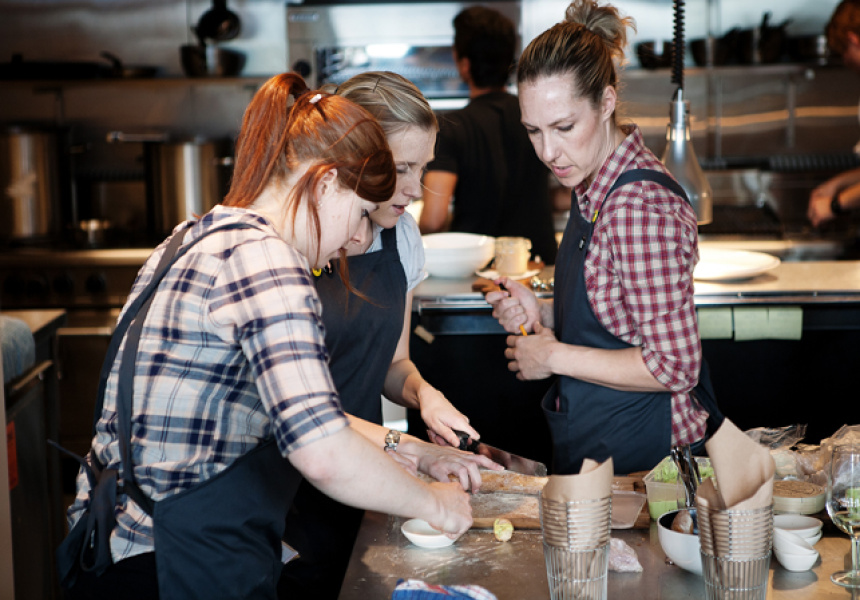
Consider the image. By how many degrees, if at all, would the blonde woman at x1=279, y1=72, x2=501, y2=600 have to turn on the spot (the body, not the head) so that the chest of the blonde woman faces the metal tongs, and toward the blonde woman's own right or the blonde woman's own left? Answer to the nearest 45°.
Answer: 0° — they already face it

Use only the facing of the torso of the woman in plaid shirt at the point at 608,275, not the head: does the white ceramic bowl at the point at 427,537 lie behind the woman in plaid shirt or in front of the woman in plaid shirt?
in front

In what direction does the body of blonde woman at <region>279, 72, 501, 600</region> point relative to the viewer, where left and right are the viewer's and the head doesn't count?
facing the viewer and to the right of the viewer

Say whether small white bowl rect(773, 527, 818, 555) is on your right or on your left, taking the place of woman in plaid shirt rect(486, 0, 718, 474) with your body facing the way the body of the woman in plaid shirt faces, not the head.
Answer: on your left

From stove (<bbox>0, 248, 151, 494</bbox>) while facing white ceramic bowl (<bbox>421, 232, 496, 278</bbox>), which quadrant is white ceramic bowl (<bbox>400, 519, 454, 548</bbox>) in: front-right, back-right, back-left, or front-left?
front-right

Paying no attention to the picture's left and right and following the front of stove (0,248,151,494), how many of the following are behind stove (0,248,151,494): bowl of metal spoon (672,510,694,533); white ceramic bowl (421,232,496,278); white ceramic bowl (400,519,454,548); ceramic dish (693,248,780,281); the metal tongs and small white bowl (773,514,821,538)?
0

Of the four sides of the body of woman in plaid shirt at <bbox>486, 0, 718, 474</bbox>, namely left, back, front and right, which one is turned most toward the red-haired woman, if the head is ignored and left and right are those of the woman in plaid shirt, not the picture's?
front

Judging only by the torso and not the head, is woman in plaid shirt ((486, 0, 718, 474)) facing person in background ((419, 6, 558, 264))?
no

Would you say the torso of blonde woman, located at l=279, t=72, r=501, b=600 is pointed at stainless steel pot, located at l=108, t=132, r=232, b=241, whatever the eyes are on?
no

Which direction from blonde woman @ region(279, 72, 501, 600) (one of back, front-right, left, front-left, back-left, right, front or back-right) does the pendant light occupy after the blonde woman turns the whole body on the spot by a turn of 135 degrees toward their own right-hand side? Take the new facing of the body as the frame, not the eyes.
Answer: back-right

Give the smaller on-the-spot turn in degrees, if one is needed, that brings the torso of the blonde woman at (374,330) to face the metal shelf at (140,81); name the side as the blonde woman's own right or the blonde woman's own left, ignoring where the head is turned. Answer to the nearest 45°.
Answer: approximately 135° to the blonde woman's own left

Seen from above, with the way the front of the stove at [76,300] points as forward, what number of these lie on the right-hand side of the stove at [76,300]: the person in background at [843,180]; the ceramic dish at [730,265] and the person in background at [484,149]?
0

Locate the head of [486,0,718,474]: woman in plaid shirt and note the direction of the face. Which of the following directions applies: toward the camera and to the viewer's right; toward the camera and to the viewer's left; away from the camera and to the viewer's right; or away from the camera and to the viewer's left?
toward the camera and to the viewer's left

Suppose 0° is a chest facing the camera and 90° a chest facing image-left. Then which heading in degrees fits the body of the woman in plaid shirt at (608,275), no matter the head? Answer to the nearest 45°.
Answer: approximately 45°

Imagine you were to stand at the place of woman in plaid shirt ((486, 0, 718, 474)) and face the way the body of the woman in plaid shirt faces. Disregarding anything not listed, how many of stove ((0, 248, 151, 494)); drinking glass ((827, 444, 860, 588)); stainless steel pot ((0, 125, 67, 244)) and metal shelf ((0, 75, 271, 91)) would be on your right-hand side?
3

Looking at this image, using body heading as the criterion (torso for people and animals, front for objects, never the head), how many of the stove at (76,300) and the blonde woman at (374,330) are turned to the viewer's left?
0
